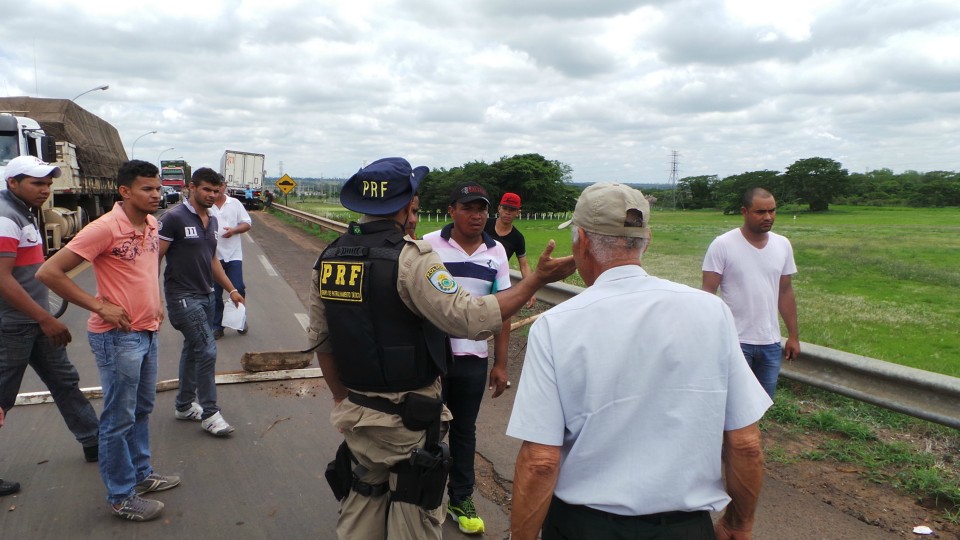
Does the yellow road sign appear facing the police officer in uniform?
yes

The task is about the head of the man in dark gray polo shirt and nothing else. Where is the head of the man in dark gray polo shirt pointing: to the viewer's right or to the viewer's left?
to the viewer's right

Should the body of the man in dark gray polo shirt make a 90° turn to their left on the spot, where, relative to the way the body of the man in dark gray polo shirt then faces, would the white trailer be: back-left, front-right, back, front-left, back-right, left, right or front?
front-left

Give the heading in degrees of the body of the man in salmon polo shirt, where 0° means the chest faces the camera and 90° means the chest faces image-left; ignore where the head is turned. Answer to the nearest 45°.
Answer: approximately 315°

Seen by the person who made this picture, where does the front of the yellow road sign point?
facing the viewer

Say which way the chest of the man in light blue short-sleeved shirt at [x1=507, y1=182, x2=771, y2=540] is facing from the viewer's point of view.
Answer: away from the camera

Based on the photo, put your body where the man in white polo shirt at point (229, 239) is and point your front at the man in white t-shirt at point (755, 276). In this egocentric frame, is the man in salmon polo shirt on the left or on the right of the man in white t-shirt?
right

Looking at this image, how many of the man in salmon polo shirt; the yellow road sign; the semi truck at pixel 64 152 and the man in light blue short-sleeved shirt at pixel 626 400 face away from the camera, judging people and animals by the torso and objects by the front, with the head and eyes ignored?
1

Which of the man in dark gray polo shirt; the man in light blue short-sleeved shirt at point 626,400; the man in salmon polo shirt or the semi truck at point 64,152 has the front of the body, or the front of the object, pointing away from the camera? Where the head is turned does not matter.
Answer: the man in light blue short-sleeved shirt

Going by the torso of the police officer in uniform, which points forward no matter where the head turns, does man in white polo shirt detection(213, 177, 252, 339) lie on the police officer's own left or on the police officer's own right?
on the police officer's own left

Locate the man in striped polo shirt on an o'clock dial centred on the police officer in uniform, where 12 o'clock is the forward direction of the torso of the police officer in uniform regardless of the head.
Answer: The man in striped polo shirt is roughly at 11 o'clock from the police officer in uniform.

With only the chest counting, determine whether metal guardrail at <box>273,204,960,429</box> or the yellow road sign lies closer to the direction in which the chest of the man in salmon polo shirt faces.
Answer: the metal guardrail

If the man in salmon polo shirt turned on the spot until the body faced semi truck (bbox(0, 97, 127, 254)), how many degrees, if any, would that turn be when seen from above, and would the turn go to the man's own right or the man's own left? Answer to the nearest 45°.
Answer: approximately 135° to the man's own left

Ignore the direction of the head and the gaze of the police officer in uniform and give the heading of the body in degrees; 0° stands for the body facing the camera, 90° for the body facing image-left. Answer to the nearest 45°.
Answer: approximately 225°

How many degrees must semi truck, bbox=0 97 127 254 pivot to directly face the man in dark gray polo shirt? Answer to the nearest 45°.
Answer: approximately 45° to its left

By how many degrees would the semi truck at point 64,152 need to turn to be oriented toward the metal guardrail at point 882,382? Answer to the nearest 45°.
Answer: approximately 45° to its left

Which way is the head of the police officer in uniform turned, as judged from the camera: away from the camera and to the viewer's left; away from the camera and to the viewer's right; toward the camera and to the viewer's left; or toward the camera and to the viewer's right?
away from the camera and to the viewer's right
